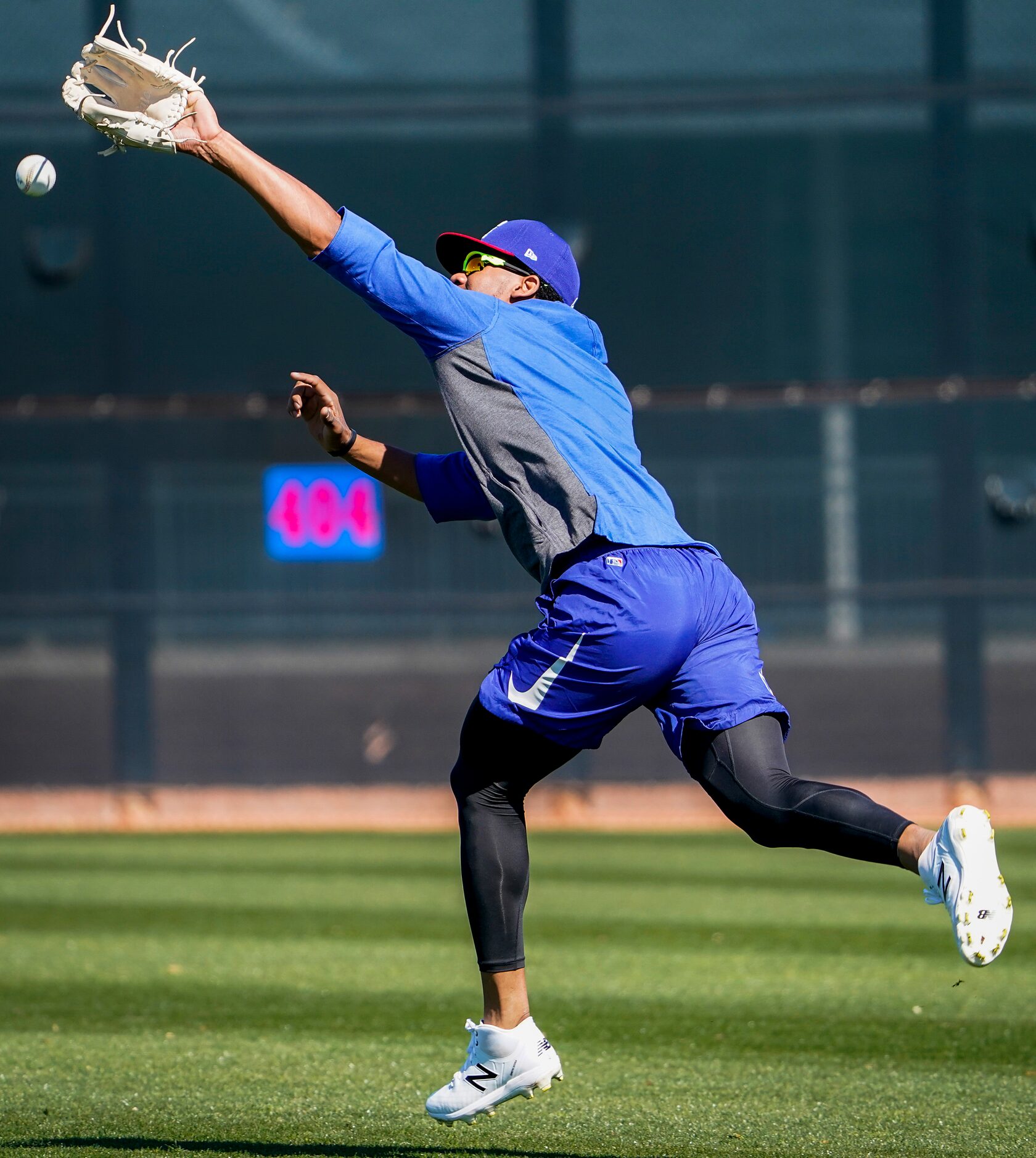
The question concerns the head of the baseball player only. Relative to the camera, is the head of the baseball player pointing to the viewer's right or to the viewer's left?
to the viewer's left

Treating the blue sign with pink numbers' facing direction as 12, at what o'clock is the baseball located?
The baseball is roughly at 12 o'clock from the blue sign with pink numbers.

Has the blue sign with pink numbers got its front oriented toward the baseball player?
yes
